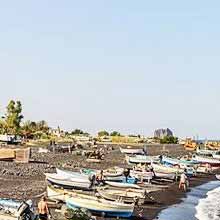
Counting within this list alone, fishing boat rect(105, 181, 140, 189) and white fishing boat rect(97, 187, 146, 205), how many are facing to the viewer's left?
2

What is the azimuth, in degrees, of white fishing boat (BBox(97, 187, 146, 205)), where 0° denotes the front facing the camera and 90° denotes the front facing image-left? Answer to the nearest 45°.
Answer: approximately 90°

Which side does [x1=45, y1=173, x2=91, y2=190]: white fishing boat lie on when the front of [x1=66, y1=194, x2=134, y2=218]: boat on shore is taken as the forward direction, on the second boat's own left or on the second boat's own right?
on the second boat's own right

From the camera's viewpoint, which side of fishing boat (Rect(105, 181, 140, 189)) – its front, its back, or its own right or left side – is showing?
left

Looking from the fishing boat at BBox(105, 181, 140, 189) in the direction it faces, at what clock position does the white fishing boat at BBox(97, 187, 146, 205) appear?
The white fishing boat is roughly at 9 o'clock from the fishing boat.

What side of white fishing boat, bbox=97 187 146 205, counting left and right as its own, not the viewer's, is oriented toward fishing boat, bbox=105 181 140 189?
right

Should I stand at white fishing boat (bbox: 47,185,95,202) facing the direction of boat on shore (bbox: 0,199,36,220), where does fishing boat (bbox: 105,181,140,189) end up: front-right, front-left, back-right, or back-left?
back-left
